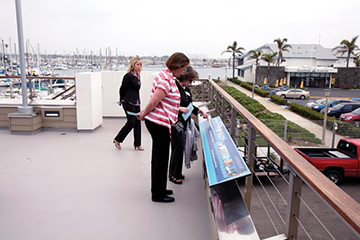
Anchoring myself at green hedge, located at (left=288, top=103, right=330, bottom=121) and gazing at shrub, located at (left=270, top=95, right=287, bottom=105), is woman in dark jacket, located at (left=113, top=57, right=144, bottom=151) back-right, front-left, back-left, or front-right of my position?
back-left

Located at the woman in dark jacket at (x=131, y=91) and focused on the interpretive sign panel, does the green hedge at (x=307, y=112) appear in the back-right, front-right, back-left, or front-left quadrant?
back-left

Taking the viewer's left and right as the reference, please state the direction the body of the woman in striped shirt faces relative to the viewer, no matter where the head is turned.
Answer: facing to the right of the viewer

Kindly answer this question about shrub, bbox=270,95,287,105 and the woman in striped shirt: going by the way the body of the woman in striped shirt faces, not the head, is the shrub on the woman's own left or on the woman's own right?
on the woman's own left

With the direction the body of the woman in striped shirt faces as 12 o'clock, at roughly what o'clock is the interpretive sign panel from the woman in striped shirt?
The interpretive sign panel is roughly at 2 o'clock from the woman in striped shirt.

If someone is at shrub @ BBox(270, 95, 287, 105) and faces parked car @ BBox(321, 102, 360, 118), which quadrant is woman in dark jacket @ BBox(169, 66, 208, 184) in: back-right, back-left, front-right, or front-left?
front-right

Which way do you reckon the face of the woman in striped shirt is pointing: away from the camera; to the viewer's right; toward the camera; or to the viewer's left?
to the viewer's right

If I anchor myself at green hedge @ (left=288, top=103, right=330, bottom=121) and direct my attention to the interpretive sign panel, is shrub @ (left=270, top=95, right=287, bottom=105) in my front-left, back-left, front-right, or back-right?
back-right

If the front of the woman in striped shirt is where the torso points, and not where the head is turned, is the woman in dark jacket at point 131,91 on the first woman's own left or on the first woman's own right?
on the first woman's own left
